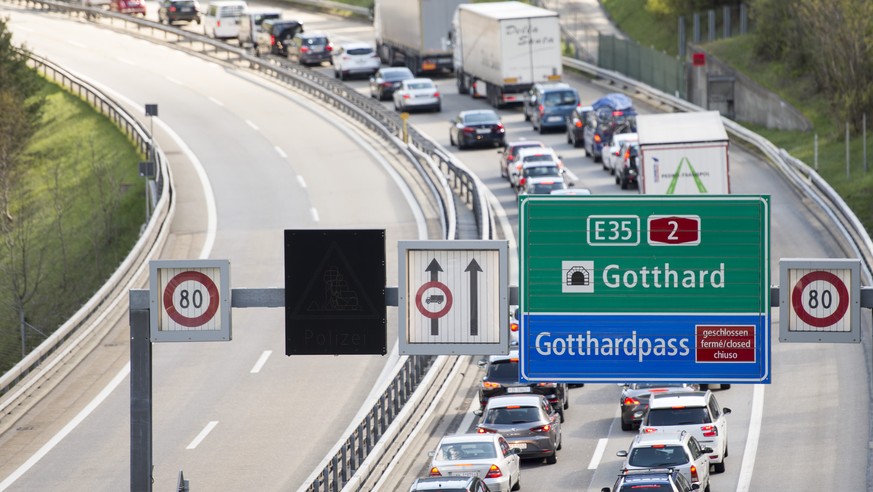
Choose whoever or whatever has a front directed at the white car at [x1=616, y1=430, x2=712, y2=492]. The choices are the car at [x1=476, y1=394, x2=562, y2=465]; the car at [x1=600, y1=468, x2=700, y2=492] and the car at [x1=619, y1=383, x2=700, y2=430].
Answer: the car at [x1=600, y1=468, x2=700, y2=492]

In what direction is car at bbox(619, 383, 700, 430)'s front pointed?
away from the camera

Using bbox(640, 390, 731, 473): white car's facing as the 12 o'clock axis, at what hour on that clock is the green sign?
The green sign is roughly at 6 o'clock from the white car.

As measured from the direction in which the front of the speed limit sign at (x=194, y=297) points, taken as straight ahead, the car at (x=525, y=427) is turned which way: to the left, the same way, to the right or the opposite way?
the opposite way

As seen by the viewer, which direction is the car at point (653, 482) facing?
away from the camera

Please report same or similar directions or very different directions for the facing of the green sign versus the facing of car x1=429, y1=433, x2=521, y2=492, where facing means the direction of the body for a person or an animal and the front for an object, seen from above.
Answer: very different directions

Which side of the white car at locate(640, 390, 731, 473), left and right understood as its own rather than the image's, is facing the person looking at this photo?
back

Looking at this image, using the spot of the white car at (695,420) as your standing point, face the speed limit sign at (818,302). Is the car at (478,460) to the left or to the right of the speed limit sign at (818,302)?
right

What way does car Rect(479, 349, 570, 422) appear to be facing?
away from the camera

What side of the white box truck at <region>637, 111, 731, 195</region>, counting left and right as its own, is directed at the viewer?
back

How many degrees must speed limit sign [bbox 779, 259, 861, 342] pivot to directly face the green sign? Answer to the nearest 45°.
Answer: approximately 90° to its right

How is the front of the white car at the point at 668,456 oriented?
away from the camera

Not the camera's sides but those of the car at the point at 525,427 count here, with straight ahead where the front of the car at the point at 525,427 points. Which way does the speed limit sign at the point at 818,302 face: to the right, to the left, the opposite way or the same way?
the opposite way

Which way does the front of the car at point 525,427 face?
away from the camera
